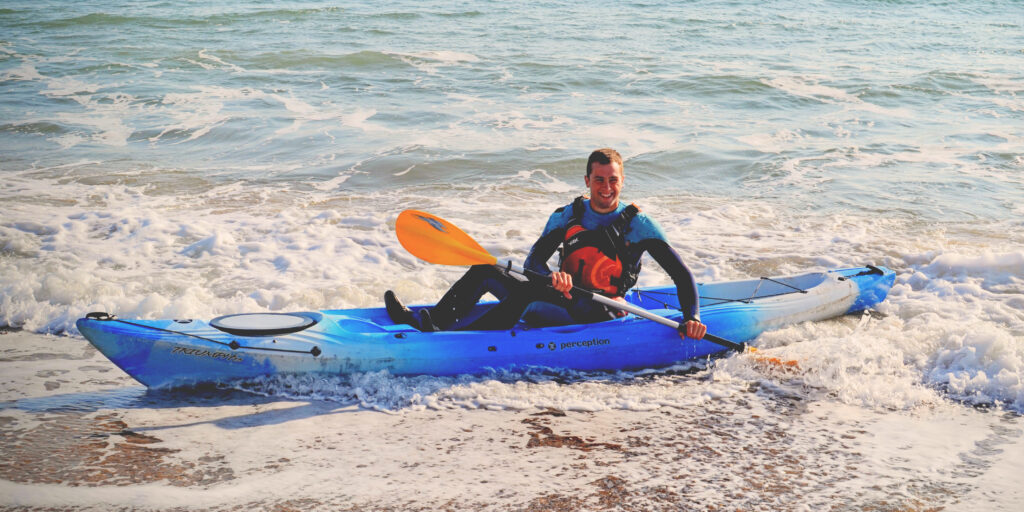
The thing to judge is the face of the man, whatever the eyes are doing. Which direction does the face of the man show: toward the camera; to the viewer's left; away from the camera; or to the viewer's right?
toward the camera

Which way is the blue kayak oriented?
to the viewer's left
